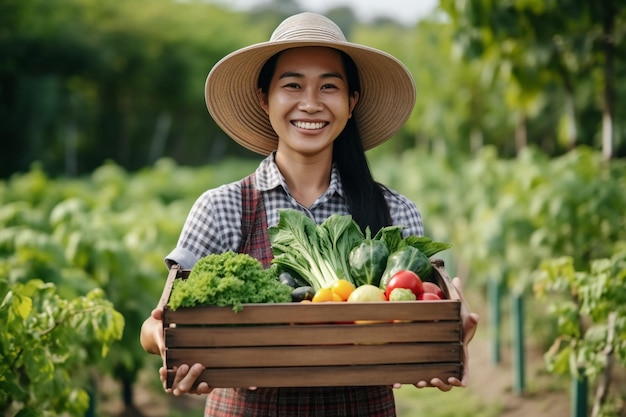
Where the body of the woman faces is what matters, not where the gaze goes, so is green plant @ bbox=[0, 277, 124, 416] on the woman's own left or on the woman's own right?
on the woman's own right

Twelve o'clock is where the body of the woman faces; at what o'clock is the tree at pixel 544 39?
The tree is roughly at 7 o'clock from the woman.

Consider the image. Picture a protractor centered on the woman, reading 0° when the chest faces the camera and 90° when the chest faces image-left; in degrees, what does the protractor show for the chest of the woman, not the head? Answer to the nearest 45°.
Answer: approximately 0°
